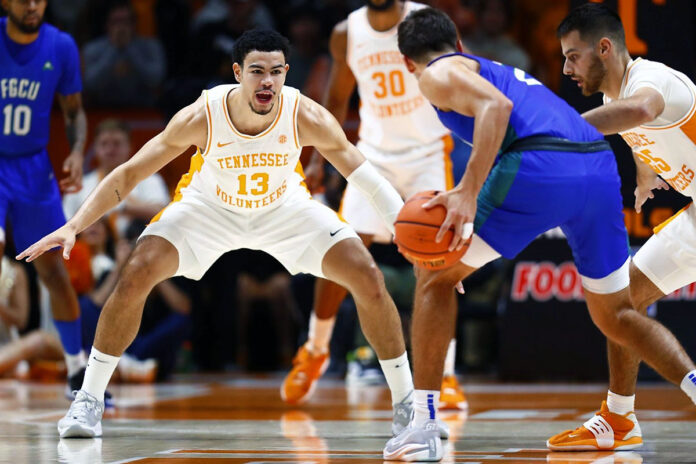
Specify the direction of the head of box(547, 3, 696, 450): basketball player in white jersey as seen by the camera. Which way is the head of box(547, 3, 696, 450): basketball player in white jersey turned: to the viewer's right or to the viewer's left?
to the viewer's left

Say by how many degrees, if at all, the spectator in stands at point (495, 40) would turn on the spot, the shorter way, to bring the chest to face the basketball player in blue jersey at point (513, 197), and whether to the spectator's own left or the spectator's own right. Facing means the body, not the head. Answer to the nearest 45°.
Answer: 0° — they already face them

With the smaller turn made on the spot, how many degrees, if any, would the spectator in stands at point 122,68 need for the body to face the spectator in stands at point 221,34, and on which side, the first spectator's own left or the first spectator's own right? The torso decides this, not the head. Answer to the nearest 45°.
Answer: approximately 90° to the first spectator's own left

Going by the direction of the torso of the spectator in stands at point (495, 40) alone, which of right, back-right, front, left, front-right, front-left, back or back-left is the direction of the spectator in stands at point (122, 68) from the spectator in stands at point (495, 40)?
right

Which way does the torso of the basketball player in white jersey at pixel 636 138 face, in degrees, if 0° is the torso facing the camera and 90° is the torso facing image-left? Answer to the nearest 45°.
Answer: approximately 45°

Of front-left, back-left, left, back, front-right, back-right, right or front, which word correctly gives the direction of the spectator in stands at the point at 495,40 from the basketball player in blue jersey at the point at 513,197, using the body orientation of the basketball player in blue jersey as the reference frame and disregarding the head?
front-right

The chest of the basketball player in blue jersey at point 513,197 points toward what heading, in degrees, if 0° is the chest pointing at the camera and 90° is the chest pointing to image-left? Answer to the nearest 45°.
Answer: approximately 135°
